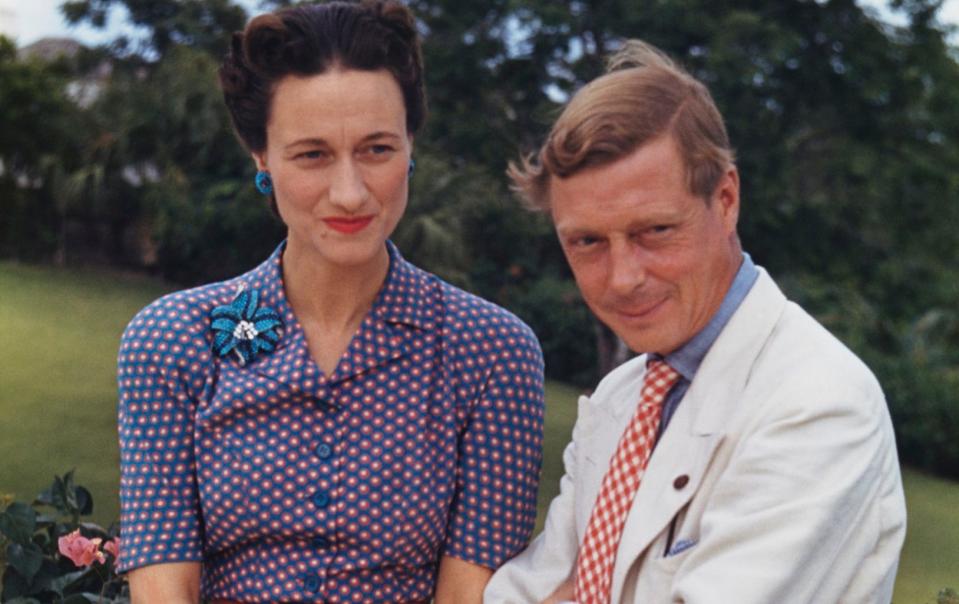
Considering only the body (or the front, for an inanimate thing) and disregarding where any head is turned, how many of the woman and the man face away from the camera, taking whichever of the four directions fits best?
0

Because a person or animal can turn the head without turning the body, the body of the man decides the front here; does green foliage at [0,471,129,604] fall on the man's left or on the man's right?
on the man's right

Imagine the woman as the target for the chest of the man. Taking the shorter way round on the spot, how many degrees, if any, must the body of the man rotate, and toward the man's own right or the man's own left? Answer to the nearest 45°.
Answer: approximately 90° to the man's own right

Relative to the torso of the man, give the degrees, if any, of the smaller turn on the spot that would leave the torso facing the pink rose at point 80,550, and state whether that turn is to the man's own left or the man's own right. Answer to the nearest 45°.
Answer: approximately 90° to the man's own right

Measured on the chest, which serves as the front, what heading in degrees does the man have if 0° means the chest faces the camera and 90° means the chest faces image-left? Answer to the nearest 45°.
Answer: approximately 45°

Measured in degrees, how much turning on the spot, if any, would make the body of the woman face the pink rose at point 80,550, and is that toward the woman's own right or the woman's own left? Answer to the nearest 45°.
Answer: approximately 135° to the woman's own right

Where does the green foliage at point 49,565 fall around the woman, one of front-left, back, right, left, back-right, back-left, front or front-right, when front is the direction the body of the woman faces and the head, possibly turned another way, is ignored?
back-right

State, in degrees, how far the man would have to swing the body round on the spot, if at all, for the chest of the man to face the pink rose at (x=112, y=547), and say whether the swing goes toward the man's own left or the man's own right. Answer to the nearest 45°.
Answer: approximately 90° to the man's own right

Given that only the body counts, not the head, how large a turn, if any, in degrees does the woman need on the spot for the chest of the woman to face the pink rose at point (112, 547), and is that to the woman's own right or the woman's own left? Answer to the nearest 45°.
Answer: approximately 135° to the woman's own right
